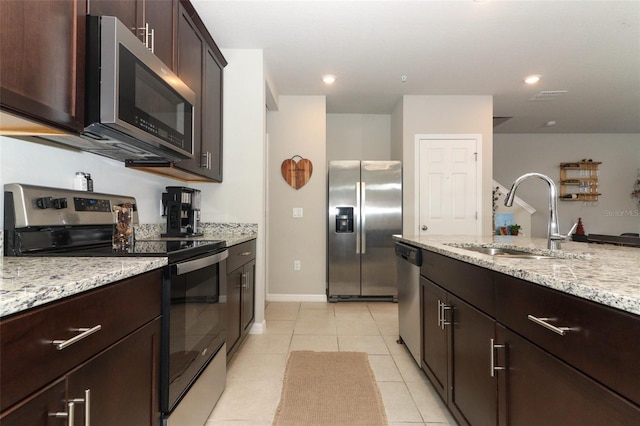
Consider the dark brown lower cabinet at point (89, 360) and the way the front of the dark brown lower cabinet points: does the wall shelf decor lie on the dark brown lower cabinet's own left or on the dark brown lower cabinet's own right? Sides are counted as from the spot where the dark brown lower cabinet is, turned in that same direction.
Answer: on the dark brown lower cabinet's own left

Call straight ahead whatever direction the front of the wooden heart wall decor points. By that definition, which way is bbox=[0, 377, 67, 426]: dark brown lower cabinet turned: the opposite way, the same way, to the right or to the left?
to the left

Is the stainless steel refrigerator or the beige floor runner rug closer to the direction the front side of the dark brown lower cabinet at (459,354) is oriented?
the beige floor runner rug

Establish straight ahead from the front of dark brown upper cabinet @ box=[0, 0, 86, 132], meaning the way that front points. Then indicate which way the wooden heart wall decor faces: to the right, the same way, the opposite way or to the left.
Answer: to the right

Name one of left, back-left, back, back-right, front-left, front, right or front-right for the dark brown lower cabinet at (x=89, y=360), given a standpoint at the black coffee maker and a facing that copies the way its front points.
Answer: front-right

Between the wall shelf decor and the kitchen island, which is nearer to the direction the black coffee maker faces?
the kitchen island

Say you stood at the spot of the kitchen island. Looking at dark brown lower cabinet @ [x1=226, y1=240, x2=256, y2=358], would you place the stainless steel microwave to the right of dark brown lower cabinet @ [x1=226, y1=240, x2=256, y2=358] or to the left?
left

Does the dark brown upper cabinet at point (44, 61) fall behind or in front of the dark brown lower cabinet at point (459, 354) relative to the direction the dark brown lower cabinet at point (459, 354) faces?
in front

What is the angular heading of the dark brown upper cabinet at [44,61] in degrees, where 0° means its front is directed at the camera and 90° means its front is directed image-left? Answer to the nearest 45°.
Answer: approximately 315°

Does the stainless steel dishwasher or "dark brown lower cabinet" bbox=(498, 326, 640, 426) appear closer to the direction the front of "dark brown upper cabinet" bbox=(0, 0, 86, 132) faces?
the dark brown lower cabinet

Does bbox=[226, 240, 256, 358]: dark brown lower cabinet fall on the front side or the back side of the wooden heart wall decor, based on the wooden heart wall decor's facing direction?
on the front side

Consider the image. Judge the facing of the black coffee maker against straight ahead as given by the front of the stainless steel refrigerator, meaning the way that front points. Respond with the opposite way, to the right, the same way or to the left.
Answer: to the left

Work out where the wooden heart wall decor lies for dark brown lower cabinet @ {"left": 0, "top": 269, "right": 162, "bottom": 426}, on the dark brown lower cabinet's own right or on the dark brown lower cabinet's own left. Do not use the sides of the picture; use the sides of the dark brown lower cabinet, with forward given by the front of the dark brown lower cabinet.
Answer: on the dark brown lower cabinet's own left
